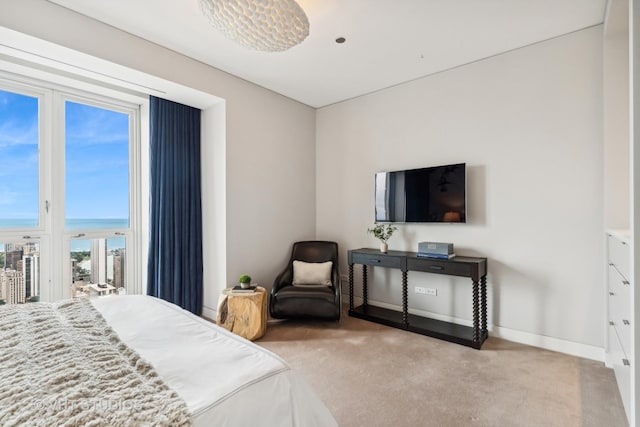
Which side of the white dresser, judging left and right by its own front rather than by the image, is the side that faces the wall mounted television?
front

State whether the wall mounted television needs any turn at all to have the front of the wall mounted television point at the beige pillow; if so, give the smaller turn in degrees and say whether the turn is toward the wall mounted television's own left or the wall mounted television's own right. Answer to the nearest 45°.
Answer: approximately 45° to the wall mounted television's own right

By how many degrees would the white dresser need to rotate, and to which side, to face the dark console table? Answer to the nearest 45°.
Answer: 0° — it already faces it

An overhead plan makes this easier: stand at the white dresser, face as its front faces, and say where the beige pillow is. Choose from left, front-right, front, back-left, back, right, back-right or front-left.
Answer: front

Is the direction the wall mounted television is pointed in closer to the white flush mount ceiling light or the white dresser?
the white flush mount ceiling light

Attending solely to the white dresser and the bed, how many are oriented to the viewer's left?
1

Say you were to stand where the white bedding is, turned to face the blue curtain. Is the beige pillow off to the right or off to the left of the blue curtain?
right

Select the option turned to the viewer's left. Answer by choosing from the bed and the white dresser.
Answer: the white dresser

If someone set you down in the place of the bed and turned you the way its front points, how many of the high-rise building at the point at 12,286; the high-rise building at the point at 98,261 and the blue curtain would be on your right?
0

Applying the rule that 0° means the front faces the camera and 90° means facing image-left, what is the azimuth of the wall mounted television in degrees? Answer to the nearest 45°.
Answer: approximately 45°

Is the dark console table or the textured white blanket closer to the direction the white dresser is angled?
the dark console table

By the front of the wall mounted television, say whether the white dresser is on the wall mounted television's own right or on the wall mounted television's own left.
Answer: on the wall mounted television's own left

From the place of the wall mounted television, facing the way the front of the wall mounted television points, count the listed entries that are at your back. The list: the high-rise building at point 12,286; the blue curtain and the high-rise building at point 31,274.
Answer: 0

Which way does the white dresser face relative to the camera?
to the viewer's left

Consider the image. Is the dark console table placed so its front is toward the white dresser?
no

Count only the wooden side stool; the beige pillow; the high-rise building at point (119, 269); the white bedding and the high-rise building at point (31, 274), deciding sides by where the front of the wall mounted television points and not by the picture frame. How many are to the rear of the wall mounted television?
0
